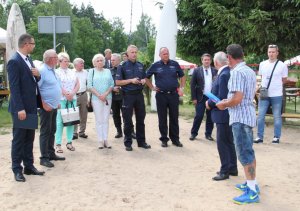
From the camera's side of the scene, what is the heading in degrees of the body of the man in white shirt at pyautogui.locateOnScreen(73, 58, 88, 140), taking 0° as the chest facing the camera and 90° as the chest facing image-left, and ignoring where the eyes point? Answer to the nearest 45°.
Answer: approximately 315°

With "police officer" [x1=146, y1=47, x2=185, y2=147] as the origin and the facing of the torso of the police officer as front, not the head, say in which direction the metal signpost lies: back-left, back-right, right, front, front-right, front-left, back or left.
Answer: back-right

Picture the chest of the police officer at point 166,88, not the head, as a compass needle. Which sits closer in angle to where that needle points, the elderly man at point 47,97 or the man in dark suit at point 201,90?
the elderly man

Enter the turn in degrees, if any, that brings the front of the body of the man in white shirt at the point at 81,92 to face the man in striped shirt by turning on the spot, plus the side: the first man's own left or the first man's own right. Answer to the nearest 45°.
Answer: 0° — they already face them

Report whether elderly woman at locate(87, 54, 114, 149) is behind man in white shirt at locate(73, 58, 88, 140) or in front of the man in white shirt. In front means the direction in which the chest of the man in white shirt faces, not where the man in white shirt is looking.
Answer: in front

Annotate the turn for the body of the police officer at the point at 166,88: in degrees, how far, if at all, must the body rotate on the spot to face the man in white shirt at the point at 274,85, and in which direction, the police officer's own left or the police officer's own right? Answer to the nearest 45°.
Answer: approximately 90° to the police officer's own left

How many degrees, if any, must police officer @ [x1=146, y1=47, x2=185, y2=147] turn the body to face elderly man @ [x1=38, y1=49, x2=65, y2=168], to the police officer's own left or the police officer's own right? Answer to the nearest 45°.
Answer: approximately 45° to the police officer's own right

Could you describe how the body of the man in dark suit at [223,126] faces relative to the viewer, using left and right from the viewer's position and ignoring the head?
facing to the left of the viewer

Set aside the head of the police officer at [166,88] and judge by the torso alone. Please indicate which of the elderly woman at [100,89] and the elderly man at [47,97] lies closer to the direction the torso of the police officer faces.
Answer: the elderly man

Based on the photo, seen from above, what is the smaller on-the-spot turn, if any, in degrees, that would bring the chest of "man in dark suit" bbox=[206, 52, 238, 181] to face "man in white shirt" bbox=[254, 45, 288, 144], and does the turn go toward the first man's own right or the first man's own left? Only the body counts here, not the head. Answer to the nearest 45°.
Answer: approximately 90° to the first man's own right

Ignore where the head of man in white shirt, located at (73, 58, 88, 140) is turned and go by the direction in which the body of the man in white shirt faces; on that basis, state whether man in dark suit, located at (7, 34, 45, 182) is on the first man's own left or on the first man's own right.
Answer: on the first man's own right

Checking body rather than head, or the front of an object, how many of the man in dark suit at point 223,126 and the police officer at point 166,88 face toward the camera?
1

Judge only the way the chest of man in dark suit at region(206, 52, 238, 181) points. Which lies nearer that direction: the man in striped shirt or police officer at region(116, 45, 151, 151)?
the police officer

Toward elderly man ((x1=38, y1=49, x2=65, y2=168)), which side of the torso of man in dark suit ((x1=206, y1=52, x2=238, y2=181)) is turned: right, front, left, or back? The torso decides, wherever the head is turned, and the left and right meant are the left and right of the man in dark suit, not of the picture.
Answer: front

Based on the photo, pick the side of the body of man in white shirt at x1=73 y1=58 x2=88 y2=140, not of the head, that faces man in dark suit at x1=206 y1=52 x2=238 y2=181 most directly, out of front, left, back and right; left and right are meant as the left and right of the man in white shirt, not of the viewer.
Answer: front

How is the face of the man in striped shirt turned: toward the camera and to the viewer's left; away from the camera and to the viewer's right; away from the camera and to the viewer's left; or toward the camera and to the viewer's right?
away from the camera and to the viewer's left

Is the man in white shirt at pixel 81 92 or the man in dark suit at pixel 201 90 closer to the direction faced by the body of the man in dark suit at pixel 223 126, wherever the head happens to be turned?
the man in white shirt

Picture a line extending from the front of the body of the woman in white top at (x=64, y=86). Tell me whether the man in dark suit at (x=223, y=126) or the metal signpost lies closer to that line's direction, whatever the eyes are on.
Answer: the man in dark suit

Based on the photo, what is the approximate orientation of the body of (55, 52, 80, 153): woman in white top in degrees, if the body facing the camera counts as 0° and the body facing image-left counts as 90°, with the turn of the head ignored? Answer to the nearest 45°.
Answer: approximately 315°
